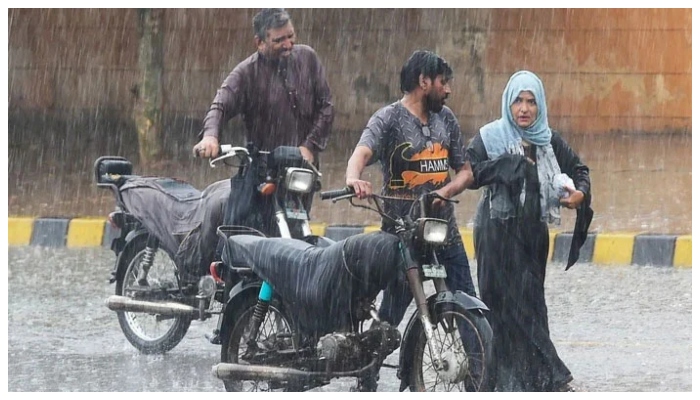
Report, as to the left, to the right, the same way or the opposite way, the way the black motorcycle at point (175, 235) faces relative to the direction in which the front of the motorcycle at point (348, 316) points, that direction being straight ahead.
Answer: the same way

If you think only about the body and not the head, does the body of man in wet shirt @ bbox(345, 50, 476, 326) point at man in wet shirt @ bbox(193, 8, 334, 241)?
no

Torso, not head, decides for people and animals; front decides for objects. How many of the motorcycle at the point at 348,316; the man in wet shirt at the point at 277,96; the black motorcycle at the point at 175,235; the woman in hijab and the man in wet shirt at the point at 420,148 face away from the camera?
0

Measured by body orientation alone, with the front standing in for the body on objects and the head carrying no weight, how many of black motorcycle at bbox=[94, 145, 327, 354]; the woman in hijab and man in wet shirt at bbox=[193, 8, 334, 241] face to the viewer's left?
0

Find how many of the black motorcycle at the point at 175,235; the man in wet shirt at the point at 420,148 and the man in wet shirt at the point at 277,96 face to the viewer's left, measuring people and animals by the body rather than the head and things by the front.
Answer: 0

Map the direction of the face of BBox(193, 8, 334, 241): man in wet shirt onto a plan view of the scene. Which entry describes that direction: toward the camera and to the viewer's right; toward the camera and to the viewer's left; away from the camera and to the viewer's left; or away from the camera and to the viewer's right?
toward the camera and to the viewer's right

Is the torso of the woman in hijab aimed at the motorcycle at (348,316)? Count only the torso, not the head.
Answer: no

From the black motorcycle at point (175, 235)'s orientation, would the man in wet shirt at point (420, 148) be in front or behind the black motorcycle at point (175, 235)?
in front

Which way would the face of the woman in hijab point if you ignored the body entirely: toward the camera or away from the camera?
toward the camera

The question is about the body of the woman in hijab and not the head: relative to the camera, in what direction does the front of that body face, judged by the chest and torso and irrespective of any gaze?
toward the camera
